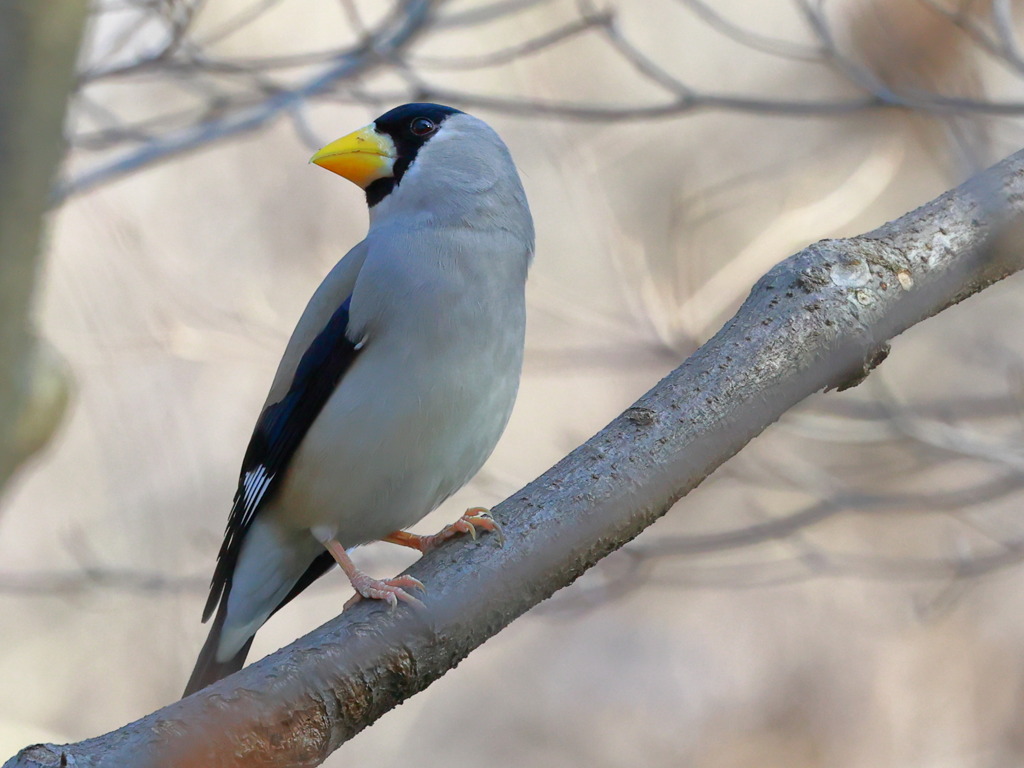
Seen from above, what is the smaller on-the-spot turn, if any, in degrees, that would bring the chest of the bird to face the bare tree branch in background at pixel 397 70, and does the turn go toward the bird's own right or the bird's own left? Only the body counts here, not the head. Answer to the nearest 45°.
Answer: approximately 90° to the bird's own left

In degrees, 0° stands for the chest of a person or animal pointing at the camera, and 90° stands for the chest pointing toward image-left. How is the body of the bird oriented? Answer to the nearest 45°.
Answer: approximately 315°
